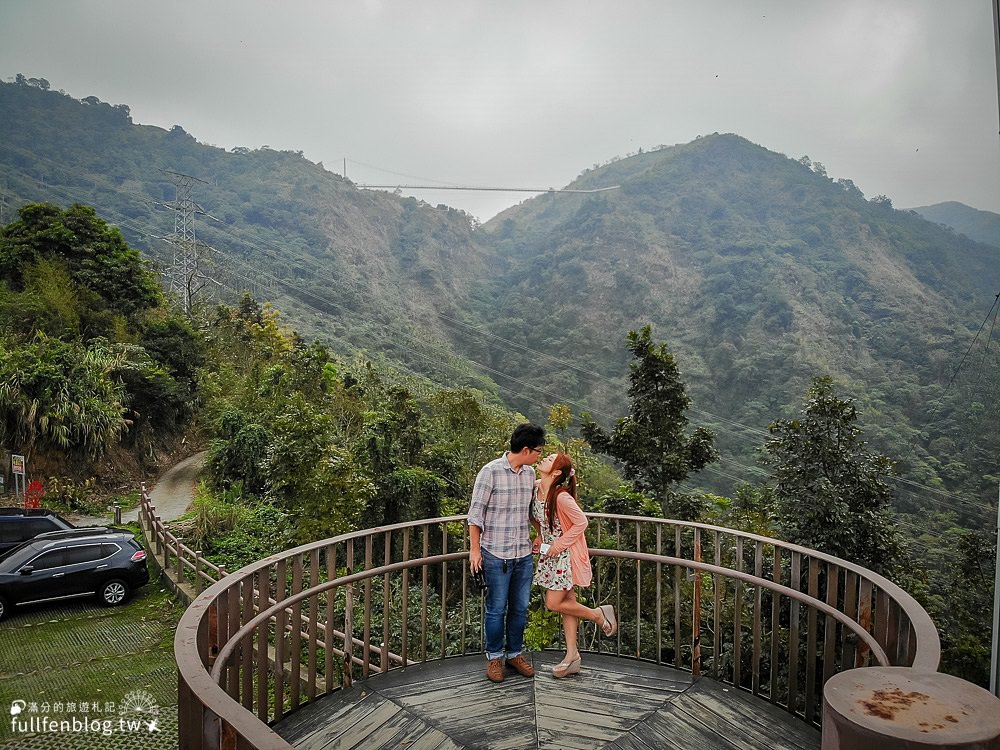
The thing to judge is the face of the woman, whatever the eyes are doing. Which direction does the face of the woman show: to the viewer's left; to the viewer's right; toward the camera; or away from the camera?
to the viewer's left

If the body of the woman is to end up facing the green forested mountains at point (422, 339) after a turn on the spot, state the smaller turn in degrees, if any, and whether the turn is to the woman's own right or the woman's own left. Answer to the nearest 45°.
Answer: approximately 135° to the woman's own right

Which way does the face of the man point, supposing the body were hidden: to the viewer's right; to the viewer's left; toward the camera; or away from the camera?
to the viewer's right

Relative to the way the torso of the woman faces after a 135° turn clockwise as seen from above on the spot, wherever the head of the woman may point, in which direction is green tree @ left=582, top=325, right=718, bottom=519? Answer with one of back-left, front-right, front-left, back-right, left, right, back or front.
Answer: front

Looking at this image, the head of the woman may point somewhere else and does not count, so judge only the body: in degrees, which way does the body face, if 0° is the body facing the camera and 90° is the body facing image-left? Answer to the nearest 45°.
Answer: approximately 45°

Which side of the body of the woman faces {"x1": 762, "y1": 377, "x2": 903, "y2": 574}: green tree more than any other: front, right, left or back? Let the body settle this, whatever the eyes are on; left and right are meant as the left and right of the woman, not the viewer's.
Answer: back
